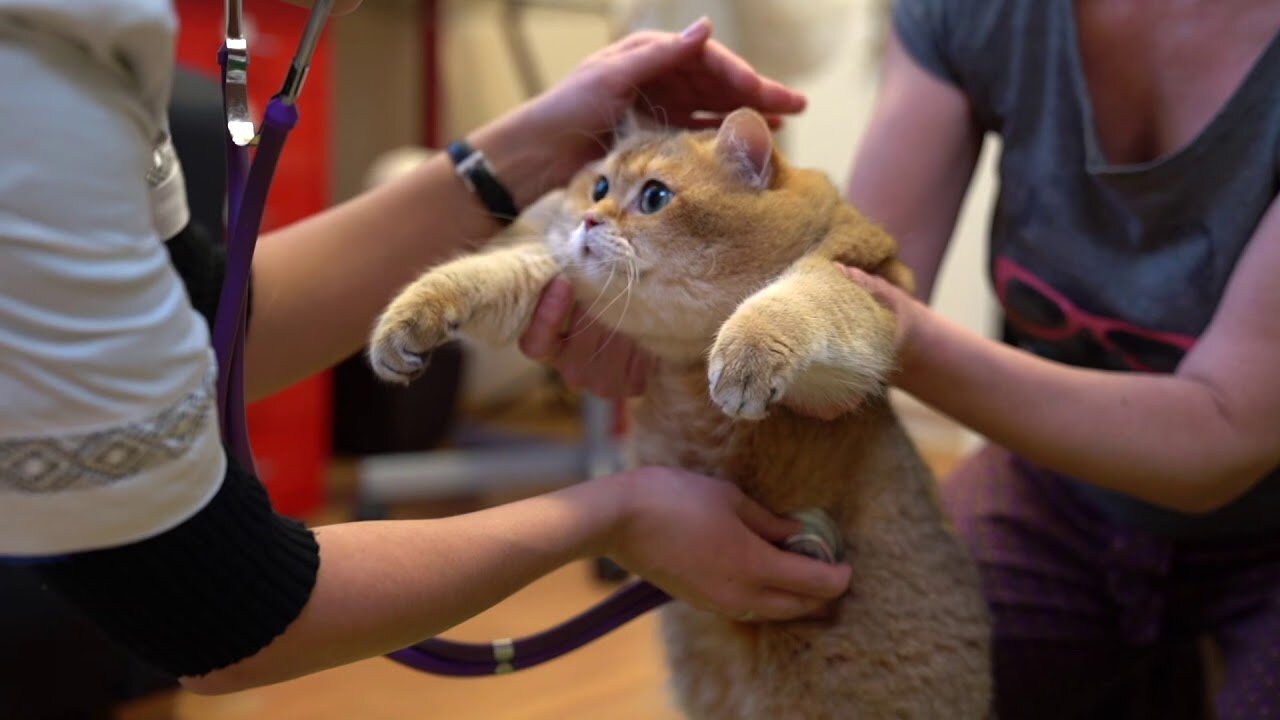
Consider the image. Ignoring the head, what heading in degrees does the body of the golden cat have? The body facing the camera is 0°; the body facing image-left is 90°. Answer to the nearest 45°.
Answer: approximately 45°
